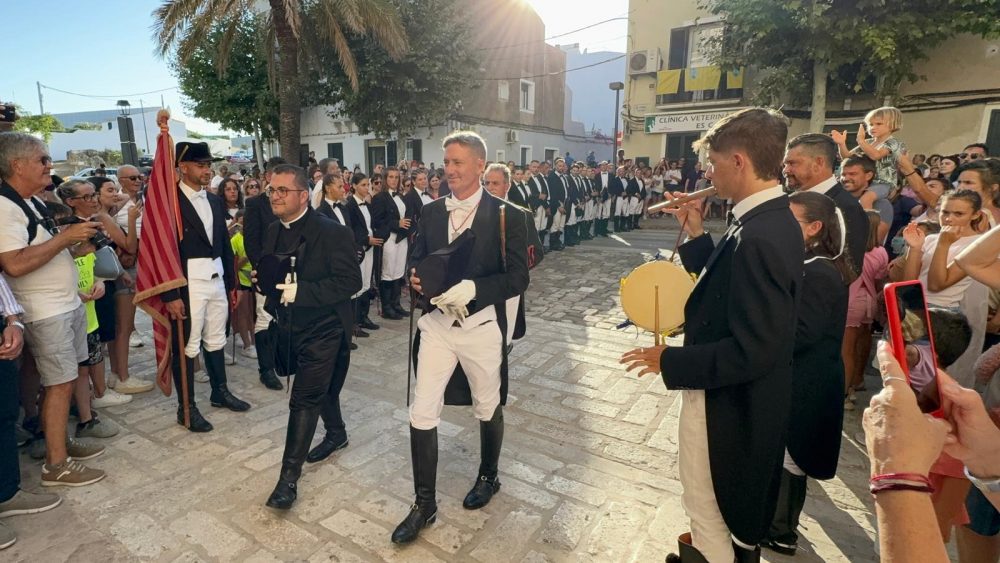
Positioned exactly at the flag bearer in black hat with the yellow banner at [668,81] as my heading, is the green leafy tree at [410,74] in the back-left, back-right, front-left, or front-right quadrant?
front-left

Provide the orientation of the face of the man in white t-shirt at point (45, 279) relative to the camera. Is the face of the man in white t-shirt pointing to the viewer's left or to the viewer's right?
to the viewer's right

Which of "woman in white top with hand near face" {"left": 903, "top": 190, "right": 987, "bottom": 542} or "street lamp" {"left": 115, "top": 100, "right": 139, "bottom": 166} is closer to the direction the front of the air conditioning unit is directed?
the woman in white top with hand near face

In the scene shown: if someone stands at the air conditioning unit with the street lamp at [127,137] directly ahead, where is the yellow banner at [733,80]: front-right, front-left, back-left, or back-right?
back-left

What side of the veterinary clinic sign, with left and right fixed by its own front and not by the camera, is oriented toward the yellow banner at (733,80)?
left

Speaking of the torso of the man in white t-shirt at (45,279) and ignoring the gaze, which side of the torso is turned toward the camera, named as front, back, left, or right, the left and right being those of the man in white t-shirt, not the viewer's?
right

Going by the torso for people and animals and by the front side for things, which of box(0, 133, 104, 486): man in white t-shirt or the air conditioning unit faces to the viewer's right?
the man in white t-shirt

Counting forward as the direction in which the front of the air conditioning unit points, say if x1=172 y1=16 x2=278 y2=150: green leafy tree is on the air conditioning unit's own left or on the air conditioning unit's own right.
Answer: on the air conditioning unit's own right

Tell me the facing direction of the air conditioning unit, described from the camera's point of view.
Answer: facing the viewer

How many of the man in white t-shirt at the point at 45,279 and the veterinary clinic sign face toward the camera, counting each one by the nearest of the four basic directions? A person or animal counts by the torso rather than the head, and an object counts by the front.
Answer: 1

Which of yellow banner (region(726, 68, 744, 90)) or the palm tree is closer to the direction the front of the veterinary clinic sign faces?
the palm tree

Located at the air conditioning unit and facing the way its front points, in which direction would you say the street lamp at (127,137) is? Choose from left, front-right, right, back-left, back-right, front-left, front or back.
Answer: front-right

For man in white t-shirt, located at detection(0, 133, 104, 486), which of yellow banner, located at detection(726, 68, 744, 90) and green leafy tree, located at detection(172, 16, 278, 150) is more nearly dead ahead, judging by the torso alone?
the yellow banner

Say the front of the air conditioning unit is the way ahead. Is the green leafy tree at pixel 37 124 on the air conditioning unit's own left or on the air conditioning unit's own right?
on the air conditioning unit's own right

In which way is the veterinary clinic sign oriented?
toward the camera

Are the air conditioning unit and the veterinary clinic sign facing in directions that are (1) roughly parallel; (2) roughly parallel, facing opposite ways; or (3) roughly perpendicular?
roughly parallel
